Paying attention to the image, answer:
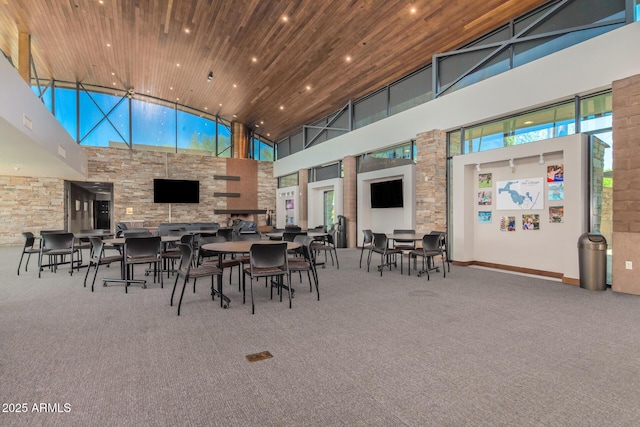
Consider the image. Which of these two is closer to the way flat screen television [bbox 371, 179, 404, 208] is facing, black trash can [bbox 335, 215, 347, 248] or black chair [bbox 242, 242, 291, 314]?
the black chair

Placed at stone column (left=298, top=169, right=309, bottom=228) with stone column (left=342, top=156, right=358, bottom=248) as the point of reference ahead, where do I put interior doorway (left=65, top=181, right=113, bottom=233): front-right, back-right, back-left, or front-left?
back-right

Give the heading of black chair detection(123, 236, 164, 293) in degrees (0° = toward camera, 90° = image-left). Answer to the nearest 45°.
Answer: approximately 180°

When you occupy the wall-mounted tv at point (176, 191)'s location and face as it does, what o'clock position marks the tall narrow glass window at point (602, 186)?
The tall narrow glass window is roughly at 11 o'clock from the wall-mounted tv.

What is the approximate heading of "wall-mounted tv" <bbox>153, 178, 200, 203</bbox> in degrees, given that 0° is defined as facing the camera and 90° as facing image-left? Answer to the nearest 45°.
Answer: approximately 0°

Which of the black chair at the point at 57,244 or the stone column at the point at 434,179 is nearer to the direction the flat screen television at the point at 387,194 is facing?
the black chair

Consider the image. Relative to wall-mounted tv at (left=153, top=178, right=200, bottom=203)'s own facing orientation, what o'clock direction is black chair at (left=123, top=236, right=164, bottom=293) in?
The black chair is roughly at 12 o'clock from the wall-mounted tv.
